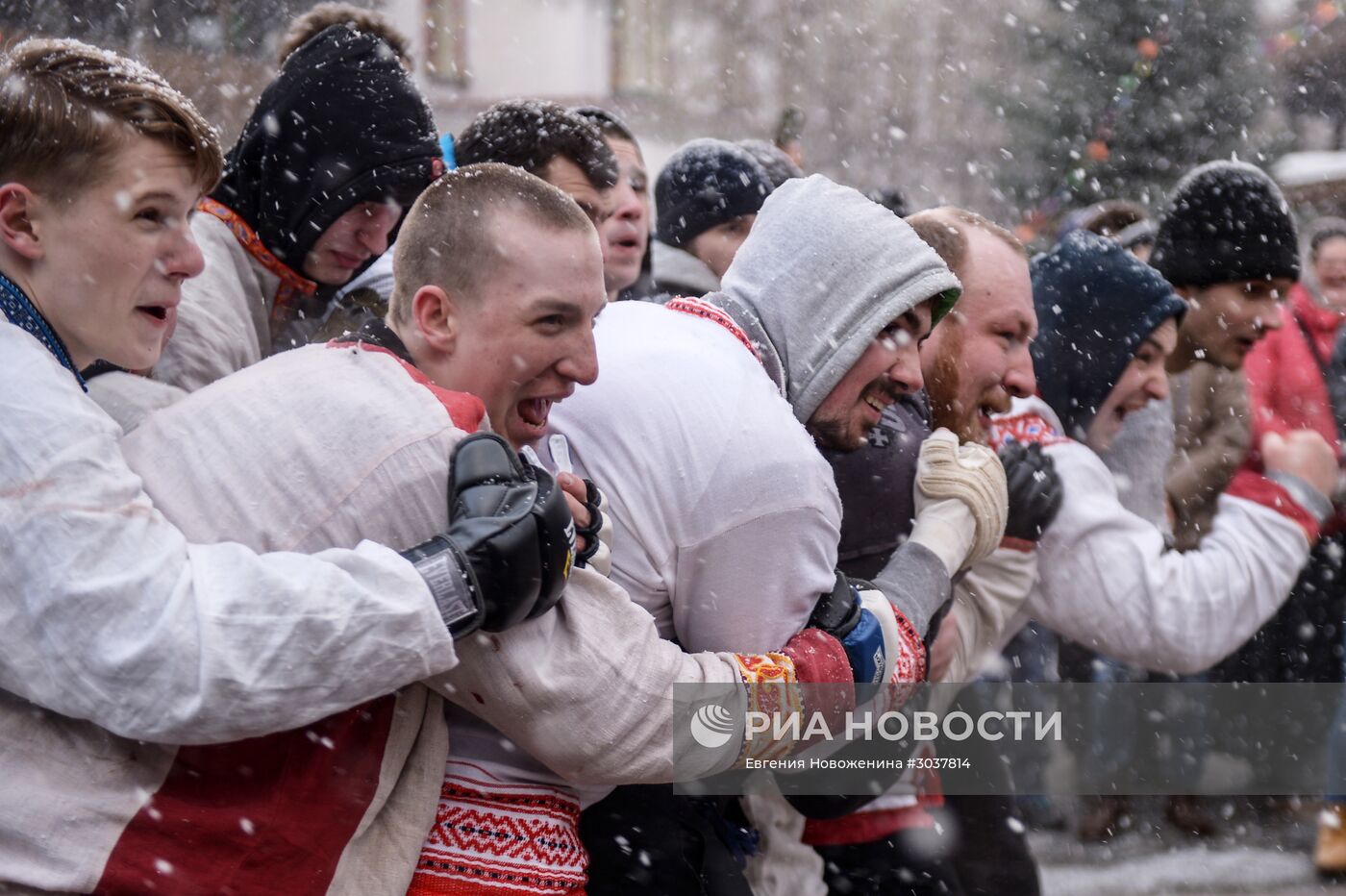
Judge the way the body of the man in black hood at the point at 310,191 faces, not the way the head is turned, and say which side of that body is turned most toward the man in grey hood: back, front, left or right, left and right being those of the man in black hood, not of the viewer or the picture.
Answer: front

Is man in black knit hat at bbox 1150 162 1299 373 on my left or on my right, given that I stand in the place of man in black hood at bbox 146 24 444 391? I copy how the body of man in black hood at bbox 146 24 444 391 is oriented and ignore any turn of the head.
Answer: on my left

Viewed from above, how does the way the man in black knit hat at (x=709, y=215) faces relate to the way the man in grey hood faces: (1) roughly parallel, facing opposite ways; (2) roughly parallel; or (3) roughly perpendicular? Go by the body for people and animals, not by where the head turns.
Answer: roughly parallel

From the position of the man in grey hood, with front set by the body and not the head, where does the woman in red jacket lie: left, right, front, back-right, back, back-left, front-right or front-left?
front-left

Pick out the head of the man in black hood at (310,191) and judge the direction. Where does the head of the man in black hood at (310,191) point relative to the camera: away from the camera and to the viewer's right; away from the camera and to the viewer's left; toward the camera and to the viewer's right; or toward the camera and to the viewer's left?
toward the camera and to the viewer's right

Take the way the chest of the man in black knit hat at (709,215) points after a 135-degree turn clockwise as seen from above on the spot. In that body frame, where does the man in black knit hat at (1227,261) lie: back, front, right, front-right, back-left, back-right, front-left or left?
back-left

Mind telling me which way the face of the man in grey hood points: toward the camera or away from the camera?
toward the camera

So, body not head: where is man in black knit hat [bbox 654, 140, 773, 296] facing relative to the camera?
to the viewer's right

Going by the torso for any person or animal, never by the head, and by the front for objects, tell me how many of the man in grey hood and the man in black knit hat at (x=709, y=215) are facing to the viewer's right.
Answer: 2

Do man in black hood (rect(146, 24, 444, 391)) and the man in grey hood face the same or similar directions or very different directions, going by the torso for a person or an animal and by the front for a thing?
same or similar directions

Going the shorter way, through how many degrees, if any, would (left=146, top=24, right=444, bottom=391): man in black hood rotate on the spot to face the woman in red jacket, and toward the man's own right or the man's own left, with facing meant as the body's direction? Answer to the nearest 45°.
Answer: approximately 45° to the man's own left

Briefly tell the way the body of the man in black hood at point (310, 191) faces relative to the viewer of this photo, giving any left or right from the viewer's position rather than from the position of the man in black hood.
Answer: facing the viewer and to the right of the viewer

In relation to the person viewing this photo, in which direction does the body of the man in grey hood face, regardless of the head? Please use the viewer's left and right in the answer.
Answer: facing to the right of the viewer

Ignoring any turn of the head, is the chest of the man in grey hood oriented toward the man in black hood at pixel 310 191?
no

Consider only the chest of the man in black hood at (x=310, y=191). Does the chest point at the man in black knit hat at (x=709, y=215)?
no

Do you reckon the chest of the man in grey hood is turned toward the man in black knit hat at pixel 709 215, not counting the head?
no
